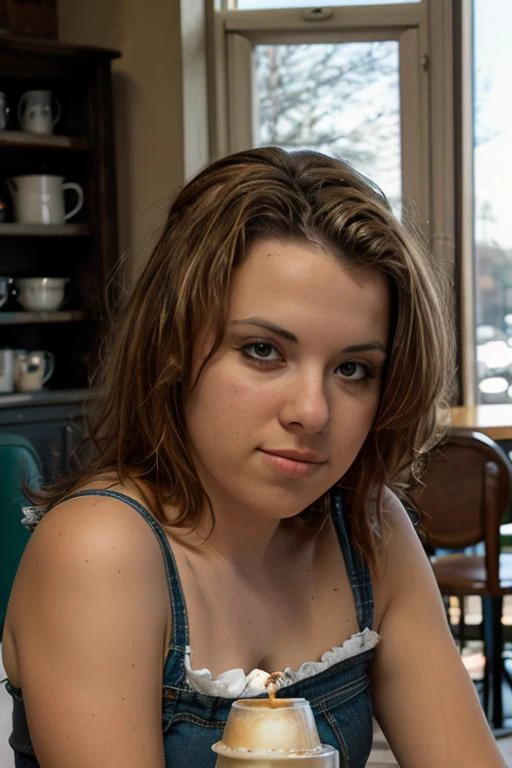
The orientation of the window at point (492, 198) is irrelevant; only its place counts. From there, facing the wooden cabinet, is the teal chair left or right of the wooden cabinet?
left

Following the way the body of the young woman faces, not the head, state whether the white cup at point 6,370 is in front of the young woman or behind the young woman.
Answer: behind

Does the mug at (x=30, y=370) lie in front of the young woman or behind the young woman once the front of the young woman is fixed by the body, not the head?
behind

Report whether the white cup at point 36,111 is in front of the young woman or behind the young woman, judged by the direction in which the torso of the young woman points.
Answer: behind

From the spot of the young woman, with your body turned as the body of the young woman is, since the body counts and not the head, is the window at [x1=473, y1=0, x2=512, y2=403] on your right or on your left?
on your left

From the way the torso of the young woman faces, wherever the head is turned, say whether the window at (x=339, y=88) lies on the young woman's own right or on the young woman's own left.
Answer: on the young woman's own left

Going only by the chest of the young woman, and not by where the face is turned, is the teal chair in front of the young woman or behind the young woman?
behind

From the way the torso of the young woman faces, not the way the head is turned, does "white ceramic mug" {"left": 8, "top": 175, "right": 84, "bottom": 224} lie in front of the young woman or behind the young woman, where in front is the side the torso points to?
behind

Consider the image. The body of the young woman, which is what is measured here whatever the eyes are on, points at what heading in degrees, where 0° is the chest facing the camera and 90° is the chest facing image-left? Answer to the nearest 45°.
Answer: approximately 315°
